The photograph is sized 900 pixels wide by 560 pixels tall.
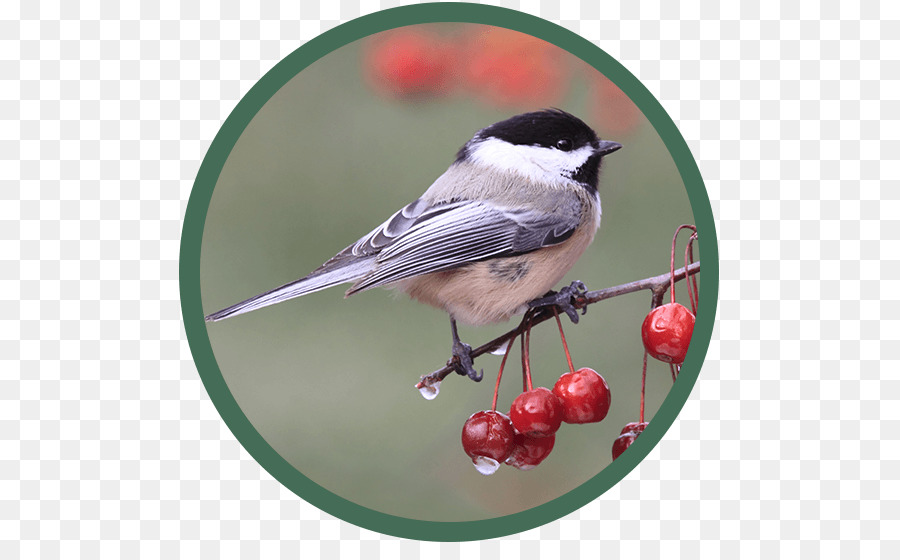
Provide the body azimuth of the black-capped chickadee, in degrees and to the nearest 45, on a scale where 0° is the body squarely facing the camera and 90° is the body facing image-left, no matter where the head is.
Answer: approximately 270°
